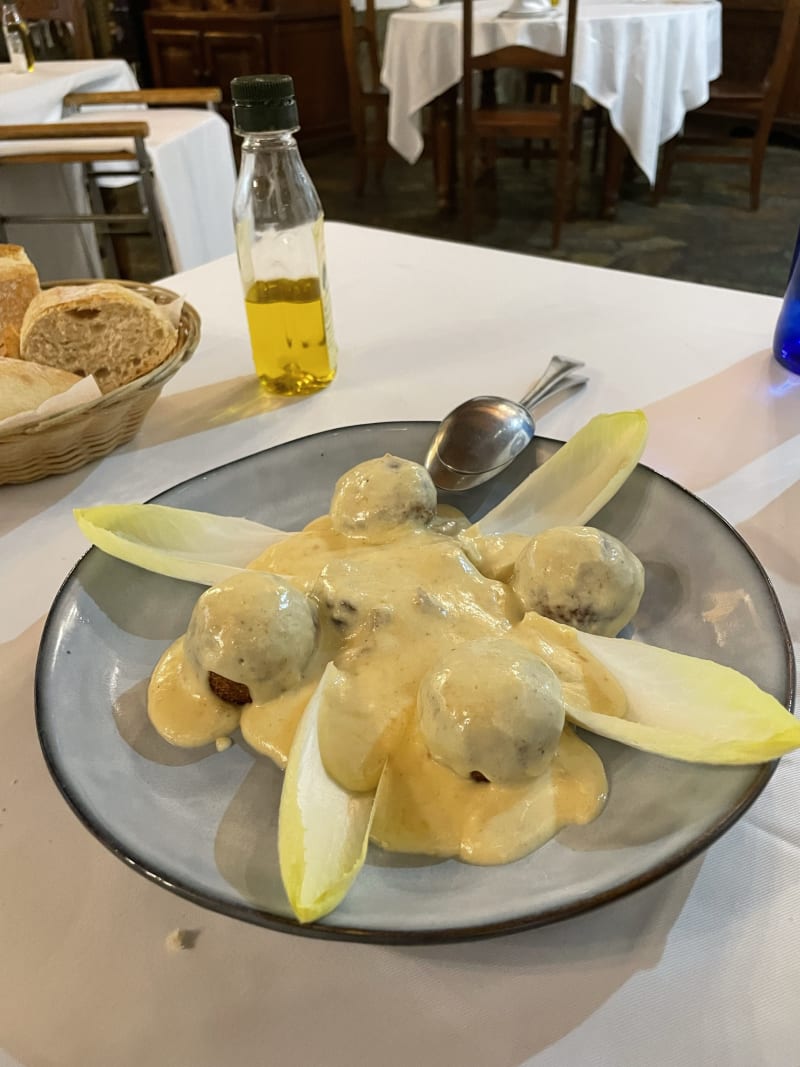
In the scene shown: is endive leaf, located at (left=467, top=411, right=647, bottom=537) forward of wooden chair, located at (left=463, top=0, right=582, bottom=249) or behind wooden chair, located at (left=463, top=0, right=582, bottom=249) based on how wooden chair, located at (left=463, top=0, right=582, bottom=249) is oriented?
behind

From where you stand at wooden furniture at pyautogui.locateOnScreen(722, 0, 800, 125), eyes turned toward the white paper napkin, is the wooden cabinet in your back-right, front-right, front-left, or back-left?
front-right

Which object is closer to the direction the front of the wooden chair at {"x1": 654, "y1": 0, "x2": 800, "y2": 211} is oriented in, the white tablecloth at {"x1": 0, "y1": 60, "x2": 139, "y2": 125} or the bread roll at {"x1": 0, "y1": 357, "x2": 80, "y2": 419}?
the white tablecloth

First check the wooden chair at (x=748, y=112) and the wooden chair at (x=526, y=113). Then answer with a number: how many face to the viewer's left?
1

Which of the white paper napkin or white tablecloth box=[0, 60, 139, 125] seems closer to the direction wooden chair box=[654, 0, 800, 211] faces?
the white tablecloth

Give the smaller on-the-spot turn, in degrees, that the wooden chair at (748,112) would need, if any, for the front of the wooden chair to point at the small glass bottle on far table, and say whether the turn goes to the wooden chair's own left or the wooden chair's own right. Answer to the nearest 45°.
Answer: approximately 45° to the wooden chair's own left

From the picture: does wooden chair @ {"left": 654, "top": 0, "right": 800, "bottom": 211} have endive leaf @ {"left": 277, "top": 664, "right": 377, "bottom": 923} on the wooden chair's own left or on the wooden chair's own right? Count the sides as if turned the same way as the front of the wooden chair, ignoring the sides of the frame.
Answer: on the wooden chair's own left

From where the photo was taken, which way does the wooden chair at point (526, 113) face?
away from the camera

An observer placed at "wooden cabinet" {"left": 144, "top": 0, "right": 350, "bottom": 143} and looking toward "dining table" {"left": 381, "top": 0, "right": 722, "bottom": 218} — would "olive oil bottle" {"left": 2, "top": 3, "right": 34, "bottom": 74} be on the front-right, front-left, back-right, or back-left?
front-right

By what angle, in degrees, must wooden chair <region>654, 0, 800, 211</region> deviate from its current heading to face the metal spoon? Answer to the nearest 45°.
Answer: approximately 90° to its left

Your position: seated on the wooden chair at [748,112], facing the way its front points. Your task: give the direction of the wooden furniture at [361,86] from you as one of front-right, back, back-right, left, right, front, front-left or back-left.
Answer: front

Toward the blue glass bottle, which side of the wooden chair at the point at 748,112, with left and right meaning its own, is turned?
left

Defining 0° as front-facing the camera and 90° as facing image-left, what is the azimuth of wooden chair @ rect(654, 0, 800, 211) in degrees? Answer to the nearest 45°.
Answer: approximately 90°

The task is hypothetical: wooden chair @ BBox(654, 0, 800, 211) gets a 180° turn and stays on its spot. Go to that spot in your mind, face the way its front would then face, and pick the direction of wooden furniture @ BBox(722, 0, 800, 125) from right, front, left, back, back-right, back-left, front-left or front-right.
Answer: left

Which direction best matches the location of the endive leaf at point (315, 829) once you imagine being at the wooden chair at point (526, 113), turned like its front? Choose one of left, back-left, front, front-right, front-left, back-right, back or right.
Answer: back

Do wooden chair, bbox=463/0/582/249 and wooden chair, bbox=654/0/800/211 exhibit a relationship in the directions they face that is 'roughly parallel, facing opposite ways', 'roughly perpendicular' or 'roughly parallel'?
roughly perpendicular
